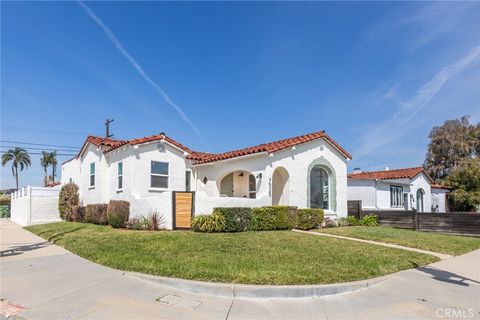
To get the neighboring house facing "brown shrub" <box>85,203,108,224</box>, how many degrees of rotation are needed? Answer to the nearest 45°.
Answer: approximately 90° to its right

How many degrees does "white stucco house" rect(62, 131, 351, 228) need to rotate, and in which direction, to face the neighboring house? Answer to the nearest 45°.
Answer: approximately 90° to its left

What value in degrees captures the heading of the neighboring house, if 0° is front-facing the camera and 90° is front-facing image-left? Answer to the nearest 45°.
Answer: approximately 315°

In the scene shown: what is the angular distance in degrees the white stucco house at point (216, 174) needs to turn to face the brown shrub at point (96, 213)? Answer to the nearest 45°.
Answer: approximately 135° to its right

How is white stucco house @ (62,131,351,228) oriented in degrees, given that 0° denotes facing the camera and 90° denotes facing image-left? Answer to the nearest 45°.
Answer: approximately 315°

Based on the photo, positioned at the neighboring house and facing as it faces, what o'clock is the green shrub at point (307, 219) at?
The green shrub is roughly at 2 o'clock from the neighboring house.
